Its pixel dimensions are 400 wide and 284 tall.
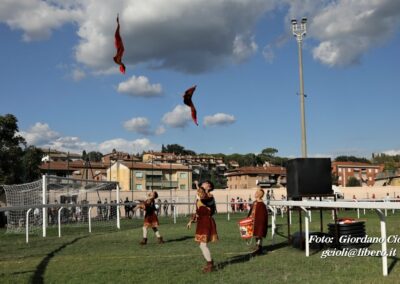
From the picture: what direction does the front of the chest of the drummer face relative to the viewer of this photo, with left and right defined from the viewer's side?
facing to the left of the viewer

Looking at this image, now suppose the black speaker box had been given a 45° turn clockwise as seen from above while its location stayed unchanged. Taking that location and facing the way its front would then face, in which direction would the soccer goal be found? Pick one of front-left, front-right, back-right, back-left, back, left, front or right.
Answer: front-right

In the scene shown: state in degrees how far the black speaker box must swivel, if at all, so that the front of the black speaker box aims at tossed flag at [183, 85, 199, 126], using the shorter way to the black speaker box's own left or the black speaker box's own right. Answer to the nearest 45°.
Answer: approximately 90° to the black speaker box's own right

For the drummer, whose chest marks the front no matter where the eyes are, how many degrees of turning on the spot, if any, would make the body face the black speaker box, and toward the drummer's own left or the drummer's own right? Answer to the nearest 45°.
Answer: approximately 180°

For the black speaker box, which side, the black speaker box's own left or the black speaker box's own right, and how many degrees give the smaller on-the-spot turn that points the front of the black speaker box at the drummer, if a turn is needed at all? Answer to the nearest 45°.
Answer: approximately 45° to the black speaker box's own right

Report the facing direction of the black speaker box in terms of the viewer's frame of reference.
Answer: facing the viewer and to the left of the viewer

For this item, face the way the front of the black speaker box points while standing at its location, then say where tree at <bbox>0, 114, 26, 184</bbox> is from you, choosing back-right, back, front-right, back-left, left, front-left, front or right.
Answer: right

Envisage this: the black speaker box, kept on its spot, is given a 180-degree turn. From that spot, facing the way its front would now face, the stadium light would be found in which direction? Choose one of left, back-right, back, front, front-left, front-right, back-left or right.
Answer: front-left

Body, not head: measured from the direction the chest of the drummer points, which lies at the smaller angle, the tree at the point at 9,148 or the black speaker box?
the tree
